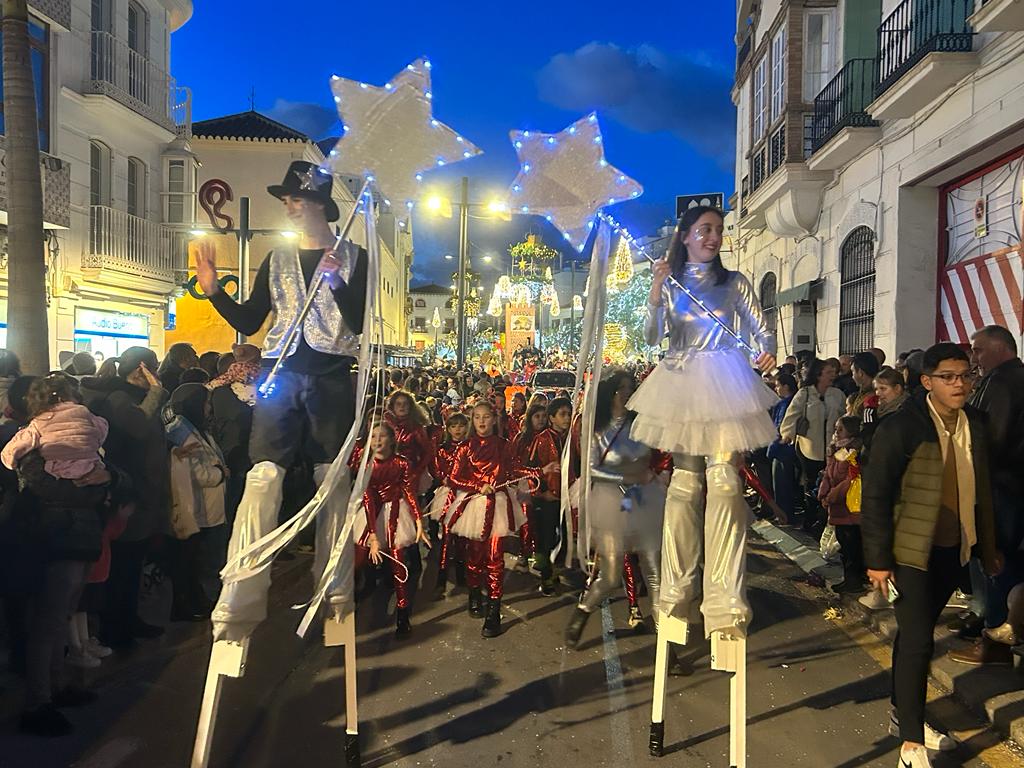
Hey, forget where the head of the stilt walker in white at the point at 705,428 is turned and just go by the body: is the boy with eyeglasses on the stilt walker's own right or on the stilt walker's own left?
on the stilt walker's own left

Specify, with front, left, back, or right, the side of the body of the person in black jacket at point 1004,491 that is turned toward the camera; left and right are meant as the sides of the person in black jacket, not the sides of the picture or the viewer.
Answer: left

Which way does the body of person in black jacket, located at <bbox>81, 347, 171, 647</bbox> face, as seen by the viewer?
to the viewer's right

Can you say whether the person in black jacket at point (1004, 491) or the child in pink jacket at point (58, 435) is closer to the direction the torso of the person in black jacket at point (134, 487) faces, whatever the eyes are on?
the person in black jacket

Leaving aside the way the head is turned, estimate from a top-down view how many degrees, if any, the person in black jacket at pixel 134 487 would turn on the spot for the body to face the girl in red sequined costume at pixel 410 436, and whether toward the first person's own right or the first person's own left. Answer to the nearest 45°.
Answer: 0° — they already face them

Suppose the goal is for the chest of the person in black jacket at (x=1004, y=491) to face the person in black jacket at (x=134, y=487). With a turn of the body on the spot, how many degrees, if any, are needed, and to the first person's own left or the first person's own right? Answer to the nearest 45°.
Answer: approximately 45° to the first person's own left
